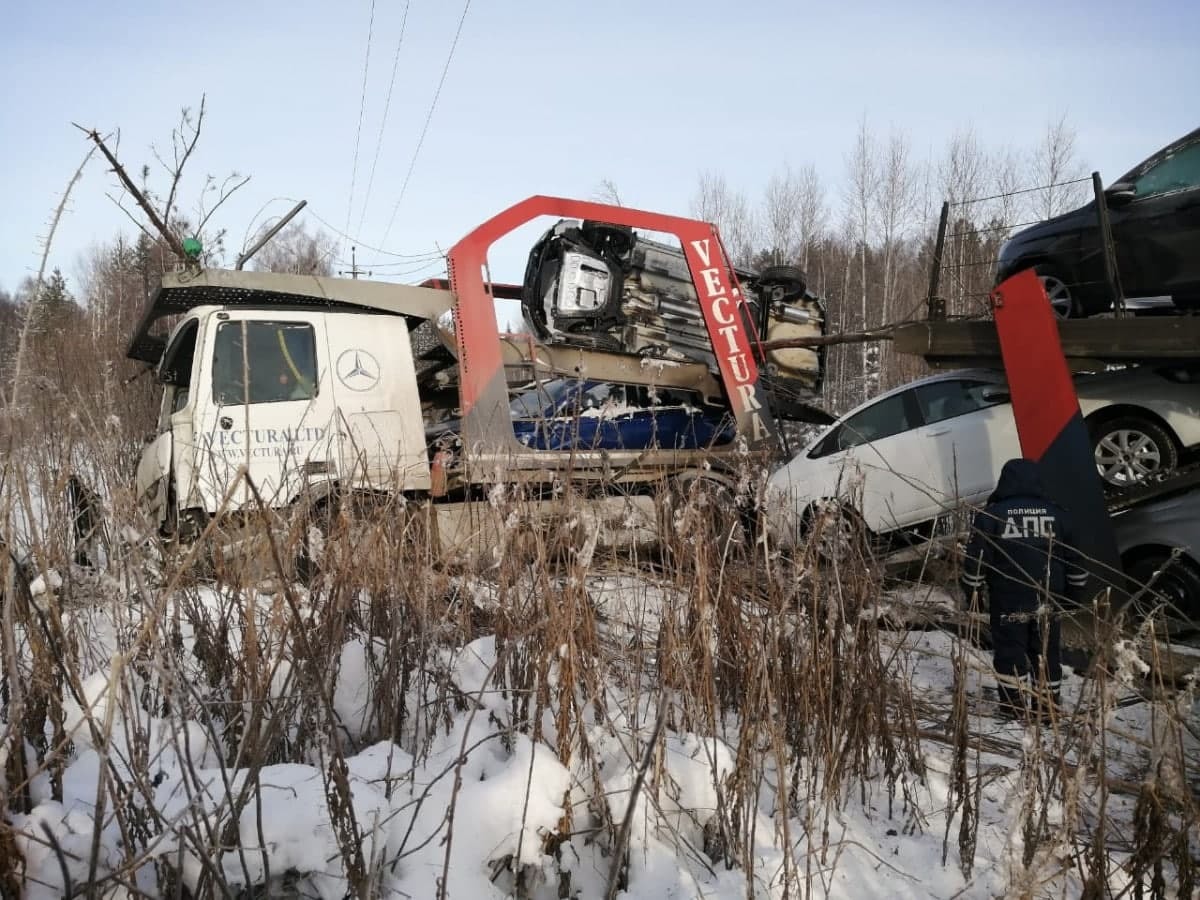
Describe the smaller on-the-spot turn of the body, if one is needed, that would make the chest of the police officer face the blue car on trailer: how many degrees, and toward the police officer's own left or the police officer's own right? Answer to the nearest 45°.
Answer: approximately 45° to the police officer's own left

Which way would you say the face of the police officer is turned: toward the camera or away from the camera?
away from the camera

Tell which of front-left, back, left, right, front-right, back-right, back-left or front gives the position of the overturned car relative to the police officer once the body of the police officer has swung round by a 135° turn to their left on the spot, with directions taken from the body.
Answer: right

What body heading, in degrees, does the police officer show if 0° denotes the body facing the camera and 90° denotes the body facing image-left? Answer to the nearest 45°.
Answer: approximately 180°

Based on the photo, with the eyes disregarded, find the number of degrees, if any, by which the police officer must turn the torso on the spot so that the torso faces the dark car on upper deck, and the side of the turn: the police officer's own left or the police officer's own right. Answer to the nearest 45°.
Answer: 0° — they already face it
